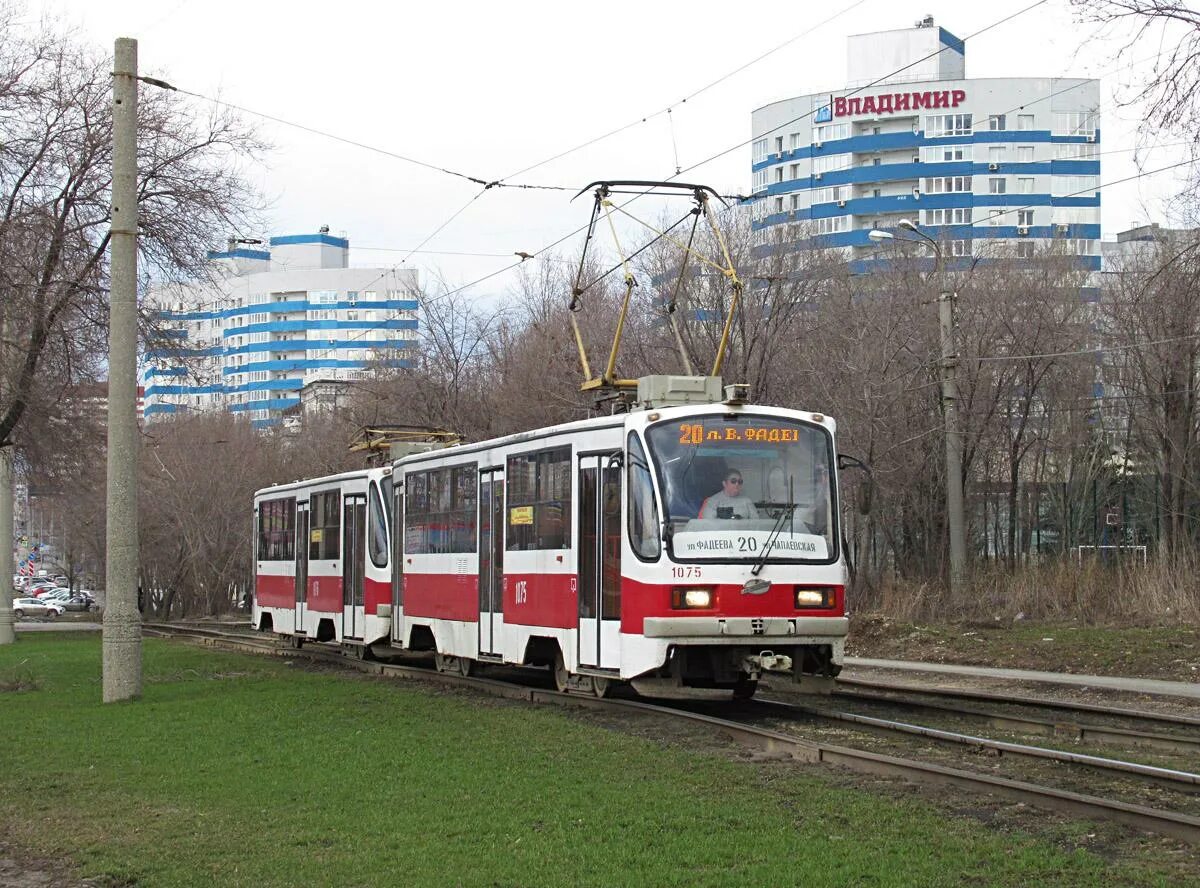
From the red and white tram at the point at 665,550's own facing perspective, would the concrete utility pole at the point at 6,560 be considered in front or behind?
behind

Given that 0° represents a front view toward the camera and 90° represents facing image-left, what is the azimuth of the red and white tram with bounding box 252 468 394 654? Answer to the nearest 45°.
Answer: approximately 315°

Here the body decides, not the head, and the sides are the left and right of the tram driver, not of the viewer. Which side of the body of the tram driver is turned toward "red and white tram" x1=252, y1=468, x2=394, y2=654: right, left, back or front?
back

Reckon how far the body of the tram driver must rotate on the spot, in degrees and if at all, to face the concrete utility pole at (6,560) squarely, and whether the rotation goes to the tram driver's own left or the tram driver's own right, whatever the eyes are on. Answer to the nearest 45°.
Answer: approximately 180°
